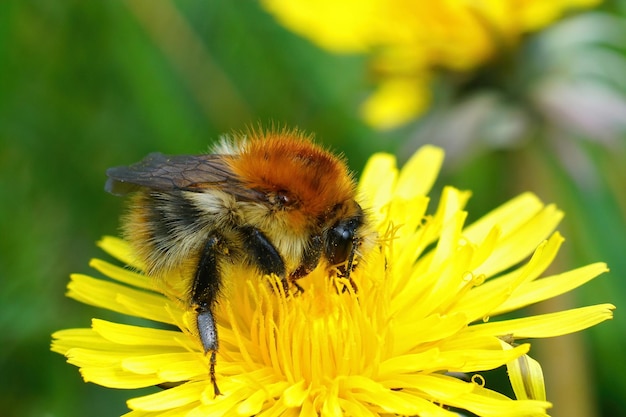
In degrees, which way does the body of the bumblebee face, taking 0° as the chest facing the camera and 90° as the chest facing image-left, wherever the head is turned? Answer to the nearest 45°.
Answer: approximately 270°
